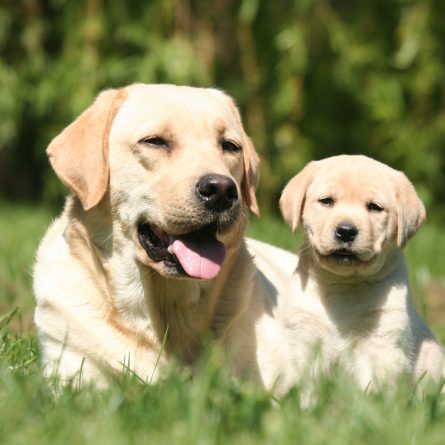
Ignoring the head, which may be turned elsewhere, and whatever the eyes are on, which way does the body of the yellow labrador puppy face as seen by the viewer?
toward the camera

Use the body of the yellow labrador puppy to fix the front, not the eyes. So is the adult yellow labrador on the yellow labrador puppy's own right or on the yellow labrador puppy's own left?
on the yellow labrador puppy's own right
